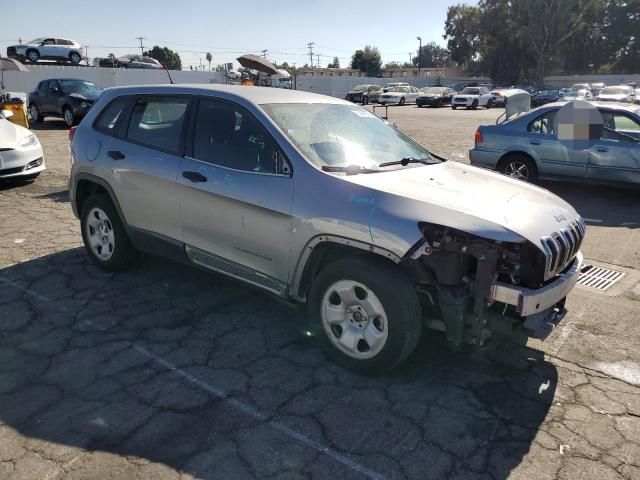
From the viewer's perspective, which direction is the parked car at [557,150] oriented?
to the viewer's right

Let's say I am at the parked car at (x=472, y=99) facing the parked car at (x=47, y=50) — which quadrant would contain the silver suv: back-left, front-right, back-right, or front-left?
front-left

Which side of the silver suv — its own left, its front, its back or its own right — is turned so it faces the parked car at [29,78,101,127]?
back

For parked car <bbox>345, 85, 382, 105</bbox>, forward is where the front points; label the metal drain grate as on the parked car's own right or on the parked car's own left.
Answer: on the parked car's own left

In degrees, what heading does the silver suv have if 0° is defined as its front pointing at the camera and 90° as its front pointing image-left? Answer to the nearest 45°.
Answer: approximately 315°

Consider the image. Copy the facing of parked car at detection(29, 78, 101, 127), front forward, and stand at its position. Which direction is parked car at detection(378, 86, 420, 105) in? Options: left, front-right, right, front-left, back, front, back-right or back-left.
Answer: left

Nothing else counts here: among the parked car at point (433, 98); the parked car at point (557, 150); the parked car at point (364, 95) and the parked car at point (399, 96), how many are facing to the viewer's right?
1

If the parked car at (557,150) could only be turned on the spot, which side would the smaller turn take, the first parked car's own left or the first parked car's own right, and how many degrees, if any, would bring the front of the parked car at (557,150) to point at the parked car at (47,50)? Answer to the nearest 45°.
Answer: approximately 135° to the first parked car's own left

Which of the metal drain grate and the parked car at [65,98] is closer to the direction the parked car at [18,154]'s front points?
the metal drain grate

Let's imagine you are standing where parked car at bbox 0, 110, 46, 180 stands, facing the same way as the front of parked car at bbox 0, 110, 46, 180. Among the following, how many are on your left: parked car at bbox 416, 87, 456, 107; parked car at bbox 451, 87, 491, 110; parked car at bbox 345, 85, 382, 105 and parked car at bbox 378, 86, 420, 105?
4

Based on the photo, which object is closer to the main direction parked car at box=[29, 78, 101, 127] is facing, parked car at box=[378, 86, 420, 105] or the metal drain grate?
the metal drain grate

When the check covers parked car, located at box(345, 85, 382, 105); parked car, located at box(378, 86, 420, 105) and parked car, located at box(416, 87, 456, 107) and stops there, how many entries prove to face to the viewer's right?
0

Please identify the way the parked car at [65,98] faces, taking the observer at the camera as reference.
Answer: facing the viewer and to the right of the viewer

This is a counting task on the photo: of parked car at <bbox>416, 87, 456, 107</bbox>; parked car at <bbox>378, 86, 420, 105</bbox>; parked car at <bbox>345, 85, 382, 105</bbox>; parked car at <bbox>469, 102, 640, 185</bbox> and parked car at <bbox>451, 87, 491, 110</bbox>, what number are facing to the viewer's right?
1

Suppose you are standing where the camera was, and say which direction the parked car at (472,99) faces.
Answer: facing the viewer and to the left of the viewer

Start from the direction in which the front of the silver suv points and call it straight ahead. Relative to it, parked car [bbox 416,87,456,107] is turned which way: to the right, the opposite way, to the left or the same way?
to the right

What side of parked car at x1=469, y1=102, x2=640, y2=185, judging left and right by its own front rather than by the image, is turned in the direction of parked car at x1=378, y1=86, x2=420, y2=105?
left
